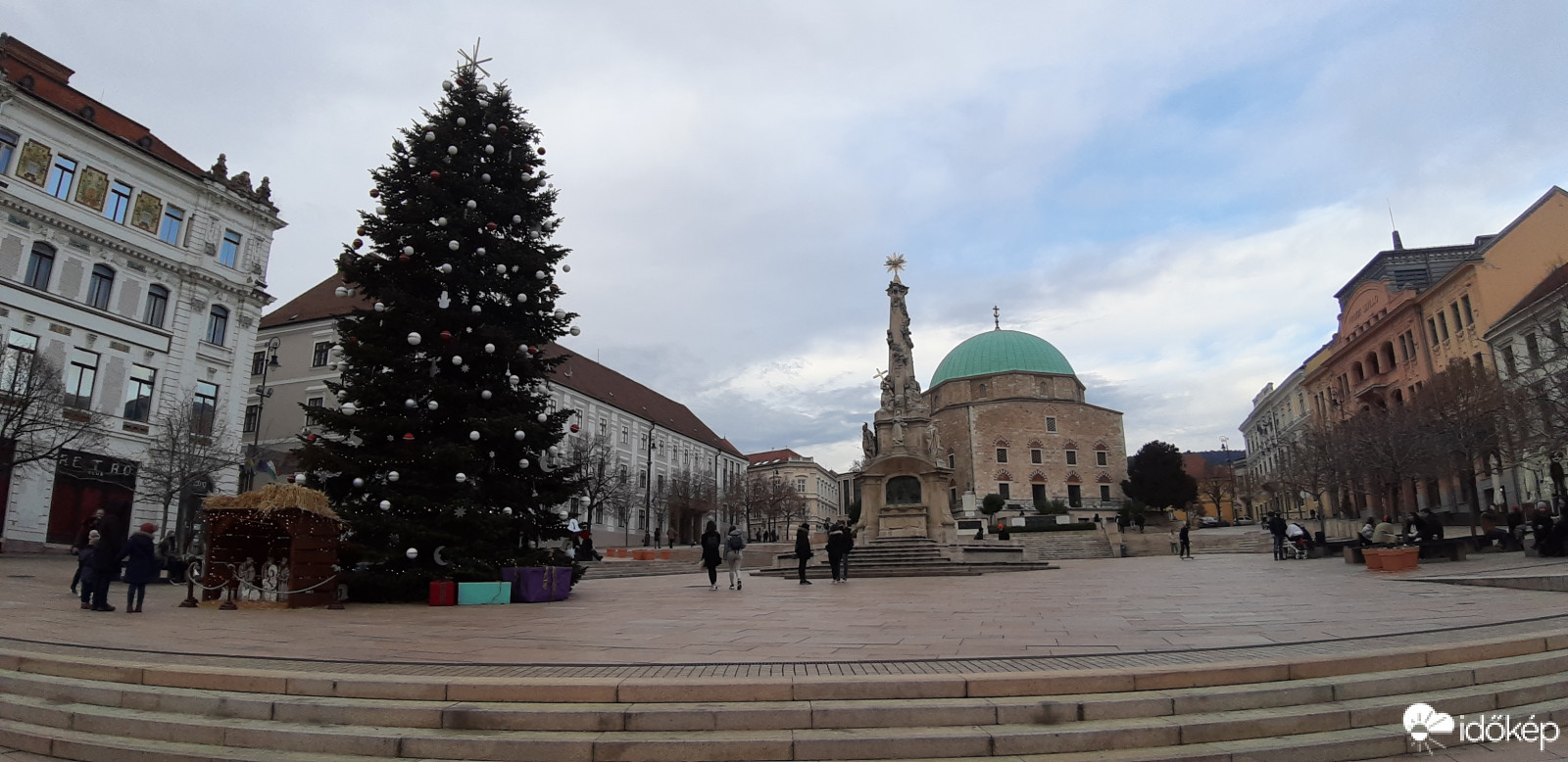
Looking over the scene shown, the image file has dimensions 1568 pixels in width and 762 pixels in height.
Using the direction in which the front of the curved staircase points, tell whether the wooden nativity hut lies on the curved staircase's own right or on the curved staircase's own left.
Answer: on the curved staircase's own right

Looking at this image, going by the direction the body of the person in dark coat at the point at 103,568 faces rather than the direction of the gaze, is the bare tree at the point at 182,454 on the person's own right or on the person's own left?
on the person's own left

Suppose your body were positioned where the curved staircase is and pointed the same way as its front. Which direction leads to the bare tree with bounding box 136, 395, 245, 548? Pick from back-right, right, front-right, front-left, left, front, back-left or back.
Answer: back-right

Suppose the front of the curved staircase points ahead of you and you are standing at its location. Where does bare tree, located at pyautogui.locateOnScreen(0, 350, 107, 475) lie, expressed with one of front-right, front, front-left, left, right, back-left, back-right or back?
back-right

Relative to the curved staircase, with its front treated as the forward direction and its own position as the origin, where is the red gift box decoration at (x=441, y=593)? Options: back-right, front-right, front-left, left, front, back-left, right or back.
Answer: back-right

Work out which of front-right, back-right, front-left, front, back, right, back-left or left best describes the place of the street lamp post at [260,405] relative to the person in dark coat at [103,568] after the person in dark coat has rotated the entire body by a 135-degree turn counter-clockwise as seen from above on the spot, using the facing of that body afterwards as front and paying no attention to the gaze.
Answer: front-right

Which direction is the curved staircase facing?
toward the camera
